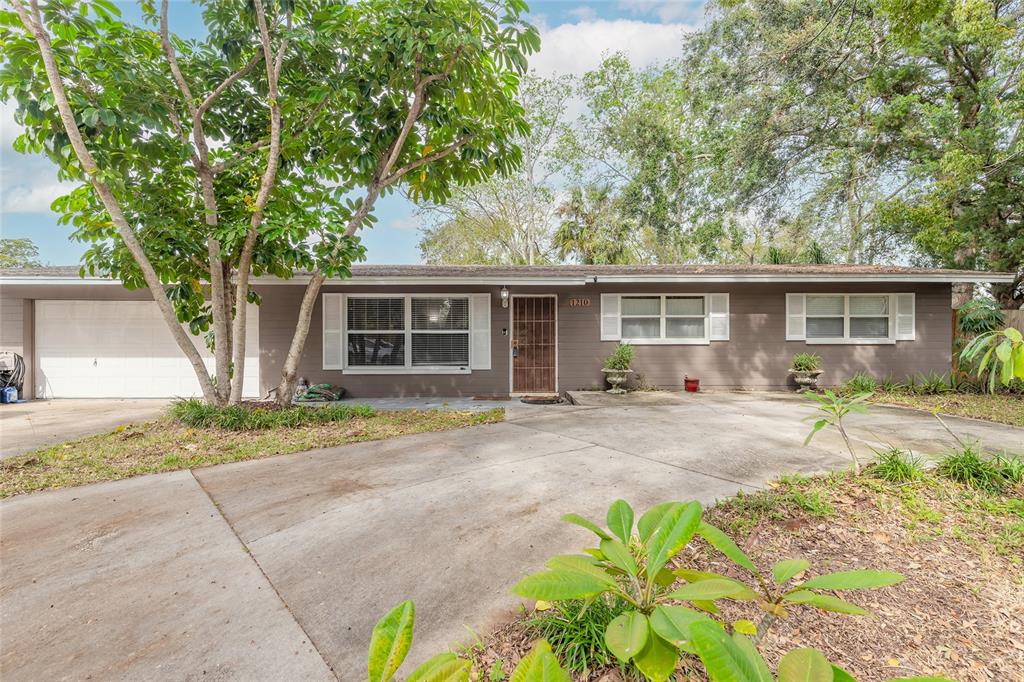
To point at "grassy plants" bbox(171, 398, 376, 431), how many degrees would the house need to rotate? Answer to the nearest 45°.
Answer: approximately 45° to its right

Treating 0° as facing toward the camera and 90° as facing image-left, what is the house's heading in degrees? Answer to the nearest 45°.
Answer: approximately 0°
